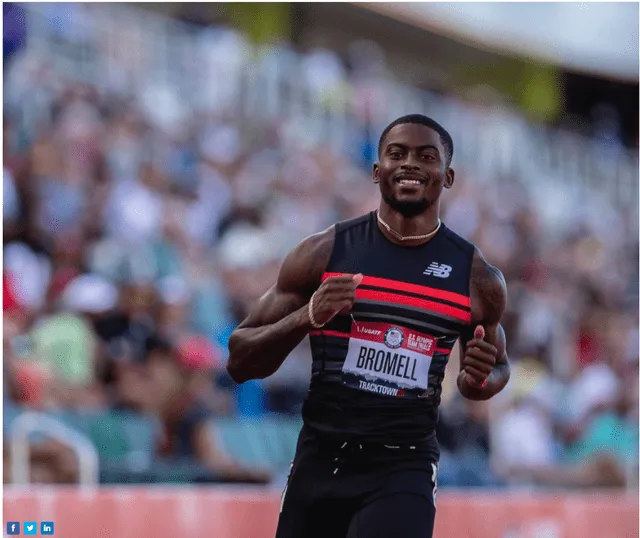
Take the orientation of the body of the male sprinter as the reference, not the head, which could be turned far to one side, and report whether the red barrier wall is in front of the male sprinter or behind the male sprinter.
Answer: behind

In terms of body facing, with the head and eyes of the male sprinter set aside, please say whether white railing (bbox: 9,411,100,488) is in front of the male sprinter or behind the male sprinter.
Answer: behind

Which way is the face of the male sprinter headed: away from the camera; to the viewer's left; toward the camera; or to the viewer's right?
toward the camera

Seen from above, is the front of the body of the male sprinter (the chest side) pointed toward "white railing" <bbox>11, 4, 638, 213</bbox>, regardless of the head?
no

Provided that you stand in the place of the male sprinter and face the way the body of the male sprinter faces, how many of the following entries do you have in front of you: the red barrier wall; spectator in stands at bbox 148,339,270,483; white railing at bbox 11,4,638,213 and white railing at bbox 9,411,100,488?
0

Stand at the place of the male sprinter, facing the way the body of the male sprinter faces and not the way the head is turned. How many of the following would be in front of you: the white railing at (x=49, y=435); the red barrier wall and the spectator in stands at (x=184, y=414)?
0

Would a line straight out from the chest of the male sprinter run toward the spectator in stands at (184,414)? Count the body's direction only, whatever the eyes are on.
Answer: no

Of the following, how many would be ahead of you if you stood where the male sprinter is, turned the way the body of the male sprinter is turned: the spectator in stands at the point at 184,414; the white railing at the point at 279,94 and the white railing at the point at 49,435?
0

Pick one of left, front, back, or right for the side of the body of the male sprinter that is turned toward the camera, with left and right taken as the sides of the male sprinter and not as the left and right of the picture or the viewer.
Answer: front
